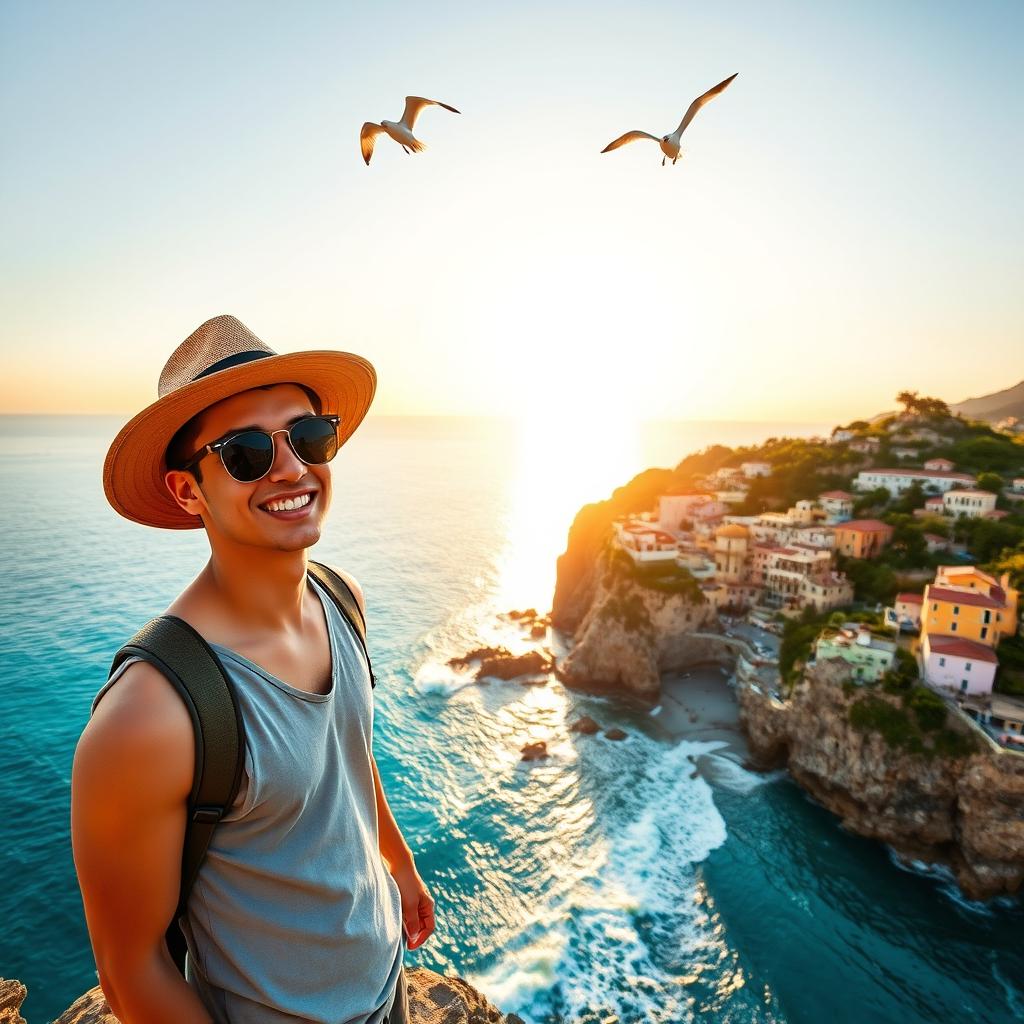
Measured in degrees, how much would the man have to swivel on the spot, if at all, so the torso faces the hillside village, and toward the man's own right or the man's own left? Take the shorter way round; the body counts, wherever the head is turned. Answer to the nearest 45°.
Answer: approximately 90° to the man's own left

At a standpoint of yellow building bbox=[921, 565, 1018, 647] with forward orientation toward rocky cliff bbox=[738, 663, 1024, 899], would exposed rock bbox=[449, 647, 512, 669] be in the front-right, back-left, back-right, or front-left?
front-right

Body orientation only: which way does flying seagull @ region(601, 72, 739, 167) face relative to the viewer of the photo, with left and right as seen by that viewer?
facing the viewer

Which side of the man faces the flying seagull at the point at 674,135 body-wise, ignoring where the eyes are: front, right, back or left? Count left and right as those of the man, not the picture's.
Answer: left

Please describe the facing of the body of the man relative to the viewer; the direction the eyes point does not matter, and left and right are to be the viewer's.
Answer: facing the viewer and to the right of the viewer

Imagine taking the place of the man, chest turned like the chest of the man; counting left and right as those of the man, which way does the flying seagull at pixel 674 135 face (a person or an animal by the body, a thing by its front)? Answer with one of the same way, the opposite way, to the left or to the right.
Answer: to the right

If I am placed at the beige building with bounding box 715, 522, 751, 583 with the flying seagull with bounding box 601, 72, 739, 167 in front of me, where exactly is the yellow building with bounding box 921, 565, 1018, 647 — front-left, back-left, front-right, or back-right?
front-left

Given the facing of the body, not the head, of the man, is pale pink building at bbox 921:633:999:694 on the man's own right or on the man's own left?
on the man's own left

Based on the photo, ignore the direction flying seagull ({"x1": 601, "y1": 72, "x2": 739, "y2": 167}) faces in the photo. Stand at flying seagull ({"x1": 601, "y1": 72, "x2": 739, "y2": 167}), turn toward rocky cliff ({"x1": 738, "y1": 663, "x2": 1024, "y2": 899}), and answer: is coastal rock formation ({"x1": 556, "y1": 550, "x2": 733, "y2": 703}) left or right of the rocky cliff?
left

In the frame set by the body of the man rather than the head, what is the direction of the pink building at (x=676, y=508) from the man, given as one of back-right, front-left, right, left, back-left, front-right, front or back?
left
